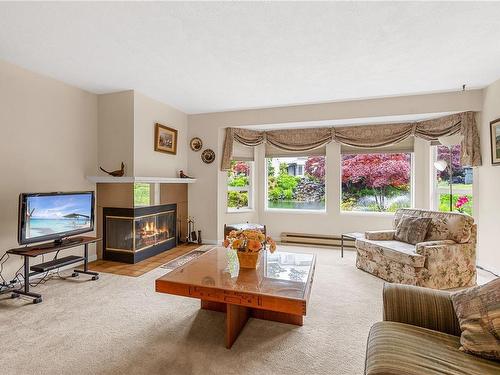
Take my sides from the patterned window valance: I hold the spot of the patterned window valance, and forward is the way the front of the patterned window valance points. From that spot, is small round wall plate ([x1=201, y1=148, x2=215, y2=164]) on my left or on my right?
on my right

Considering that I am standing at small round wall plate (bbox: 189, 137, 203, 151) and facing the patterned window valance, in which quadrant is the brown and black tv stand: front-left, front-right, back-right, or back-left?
back-right

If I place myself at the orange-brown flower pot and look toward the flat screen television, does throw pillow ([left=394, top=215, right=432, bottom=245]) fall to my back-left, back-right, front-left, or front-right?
back-right

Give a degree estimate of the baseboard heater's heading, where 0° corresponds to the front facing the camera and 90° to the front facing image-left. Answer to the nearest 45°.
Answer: approximately 0°

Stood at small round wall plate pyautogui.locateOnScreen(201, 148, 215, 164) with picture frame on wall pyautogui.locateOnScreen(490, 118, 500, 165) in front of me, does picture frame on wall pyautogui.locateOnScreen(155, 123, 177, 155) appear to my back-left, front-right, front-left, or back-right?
back-right

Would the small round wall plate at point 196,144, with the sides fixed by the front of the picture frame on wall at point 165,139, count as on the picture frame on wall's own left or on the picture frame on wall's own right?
on the picture frame on wall's own left

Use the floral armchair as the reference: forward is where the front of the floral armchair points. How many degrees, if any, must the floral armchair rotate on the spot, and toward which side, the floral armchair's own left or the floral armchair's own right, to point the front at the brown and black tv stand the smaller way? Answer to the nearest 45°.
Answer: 0° — it already faces it

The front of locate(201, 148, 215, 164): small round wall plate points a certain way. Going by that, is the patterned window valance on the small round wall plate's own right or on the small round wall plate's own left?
on the small round wall plate's own left
